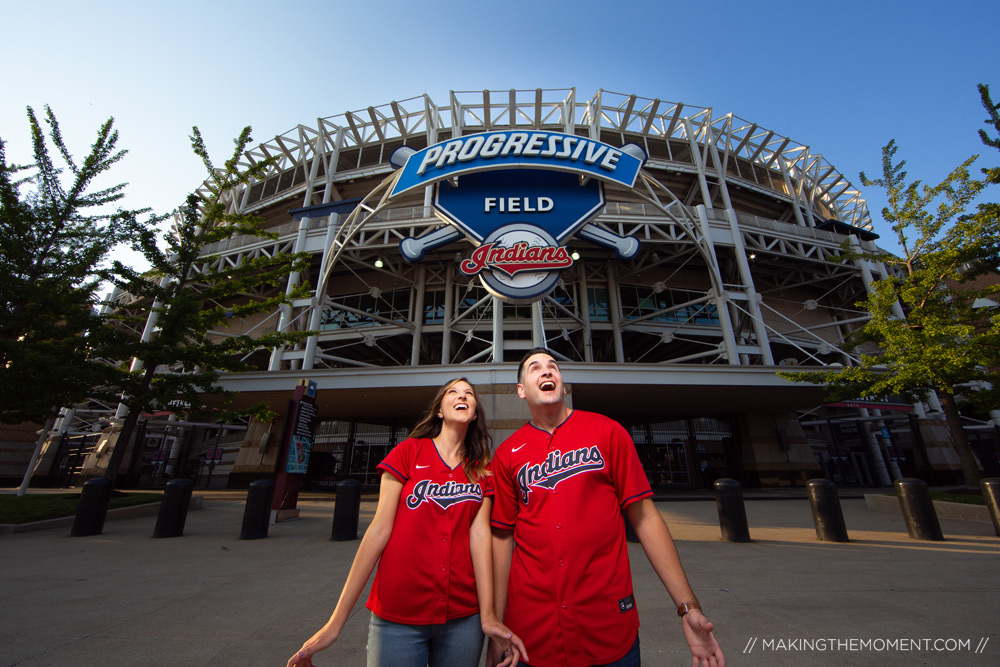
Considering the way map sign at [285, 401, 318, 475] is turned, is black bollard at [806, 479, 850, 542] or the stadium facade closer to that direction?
the black bollard

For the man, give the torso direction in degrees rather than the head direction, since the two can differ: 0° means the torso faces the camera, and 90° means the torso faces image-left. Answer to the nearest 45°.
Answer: approximately 0°

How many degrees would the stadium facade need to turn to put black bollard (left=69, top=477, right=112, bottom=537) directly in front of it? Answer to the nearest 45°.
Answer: approximately 45° to its right

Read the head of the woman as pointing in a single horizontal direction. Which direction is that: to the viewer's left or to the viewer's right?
to the viewer's right

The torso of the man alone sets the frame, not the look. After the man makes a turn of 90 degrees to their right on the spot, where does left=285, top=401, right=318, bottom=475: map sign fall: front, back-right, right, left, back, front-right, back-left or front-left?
front-right

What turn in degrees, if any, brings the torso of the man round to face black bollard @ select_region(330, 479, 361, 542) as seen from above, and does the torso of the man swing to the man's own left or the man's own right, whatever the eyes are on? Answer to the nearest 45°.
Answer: approximately 135° to the man's own right

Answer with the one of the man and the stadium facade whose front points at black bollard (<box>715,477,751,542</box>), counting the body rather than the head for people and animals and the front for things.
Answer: the stadium facade

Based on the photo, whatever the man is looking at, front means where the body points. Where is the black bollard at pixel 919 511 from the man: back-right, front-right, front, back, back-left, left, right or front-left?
back-left

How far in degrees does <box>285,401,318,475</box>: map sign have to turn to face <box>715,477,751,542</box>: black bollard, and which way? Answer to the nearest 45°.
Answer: approximately 45° to its left

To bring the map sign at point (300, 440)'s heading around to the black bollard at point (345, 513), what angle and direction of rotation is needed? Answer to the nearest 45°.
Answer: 0° — it already faces it
